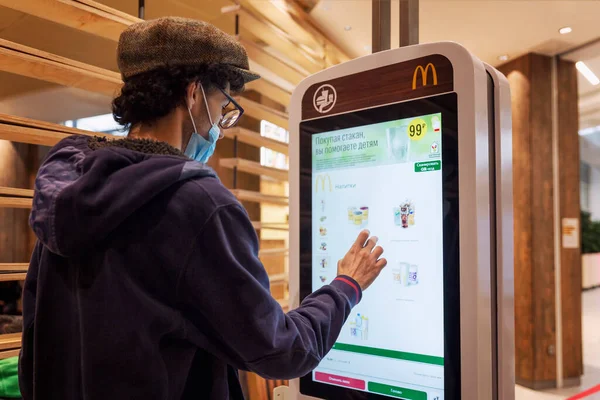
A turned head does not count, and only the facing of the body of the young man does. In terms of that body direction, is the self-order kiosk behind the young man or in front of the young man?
in front

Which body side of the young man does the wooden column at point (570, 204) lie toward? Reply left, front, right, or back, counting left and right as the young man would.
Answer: front

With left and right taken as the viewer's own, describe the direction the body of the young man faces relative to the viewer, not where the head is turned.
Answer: facing away from the viewer and to the right of the viewer

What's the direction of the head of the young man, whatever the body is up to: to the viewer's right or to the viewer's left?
to the viewer's right

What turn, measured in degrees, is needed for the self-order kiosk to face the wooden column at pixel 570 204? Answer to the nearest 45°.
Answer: approximately 135° to its right

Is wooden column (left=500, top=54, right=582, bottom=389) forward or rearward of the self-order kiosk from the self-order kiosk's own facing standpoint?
rearward

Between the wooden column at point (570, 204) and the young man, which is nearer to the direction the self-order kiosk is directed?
the young man

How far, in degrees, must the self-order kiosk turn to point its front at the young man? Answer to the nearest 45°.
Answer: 0° — it already faces them

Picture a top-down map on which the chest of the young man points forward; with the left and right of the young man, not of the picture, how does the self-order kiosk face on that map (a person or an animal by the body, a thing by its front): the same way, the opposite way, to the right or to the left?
the opposite way

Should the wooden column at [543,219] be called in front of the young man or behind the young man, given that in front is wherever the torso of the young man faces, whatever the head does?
in front
